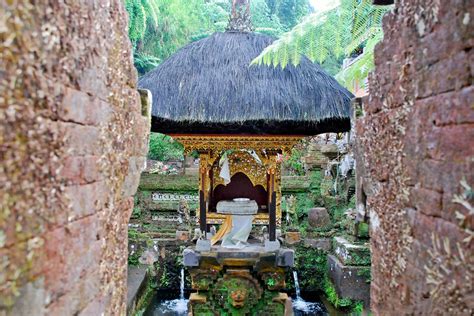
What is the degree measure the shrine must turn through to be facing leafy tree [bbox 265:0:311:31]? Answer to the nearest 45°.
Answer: approximately 180°

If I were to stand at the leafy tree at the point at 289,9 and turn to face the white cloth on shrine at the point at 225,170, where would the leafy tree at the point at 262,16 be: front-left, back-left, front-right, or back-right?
front-right

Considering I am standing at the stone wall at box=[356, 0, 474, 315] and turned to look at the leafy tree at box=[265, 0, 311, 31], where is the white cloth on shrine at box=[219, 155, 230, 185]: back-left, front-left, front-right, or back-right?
front-left

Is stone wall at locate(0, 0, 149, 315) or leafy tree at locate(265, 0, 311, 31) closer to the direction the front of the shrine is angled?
the stone wall

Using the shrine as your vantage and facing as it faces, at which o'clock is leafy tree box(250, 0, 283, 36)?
The leafy tree is roughly at 6 o'clock from the shrine.

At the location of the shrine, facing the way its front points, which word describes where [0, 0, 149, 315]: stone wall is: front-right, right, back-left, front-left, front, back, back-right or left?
front

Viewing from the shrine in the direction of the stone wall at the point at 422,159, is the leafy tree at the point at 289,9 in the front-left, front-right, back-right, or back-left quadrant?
back-left

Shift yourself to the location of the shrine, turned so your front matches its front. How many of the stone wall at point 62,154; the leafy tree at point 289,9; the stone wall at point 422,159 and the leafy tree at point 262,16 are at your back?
2

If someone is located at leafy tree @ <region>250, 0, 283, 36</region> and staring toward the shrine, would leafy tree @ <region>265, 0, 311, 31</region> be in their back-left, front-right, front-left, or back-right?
back-left

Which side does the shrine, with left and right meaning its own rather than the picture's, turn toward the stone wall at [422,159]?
front

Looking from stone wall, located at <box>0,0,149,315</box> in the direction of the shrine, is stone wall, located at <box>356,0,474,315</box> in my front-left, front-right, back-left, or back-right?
front-right

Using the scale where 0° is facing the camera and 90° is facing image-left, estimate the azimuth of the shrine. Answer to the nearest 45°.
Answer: approximately 0°
